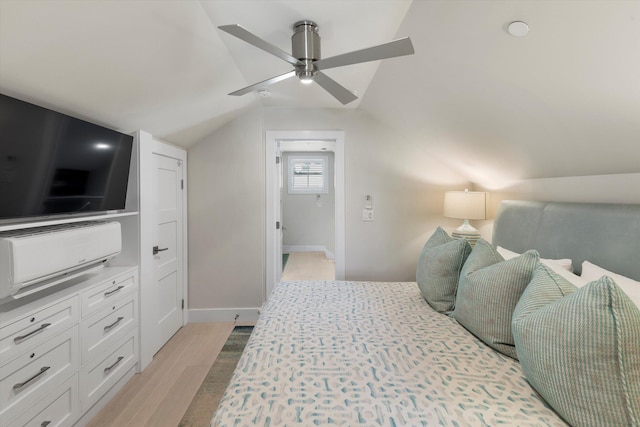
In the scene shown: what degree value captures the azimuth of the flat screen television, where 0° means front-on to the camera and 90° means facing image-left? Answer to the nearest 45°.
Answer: approximately 315°

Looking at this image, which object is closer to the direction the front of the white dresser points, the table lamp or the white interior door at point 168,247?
the table lamp

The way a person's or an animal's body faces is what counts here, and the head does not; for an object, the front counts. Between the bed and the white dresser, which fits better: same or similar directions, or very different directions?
very different directions

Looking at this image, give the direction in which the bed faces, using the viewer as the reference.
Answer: facing to the left of the viewer

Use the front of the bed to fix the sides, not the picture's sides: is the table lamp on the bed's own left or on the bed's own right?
on the bed's own right

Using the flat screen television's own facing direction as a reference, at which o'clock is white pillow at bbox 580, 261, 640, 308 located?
The white pillow is roughly at 12 o'clock from the flat screen television.

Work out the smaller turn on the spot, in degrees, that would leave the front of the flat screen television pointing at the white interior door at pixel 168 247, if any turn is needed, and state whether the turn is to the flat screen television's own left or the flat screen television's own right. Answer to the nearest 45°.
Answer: approximately 90° to the flat screen television's own left

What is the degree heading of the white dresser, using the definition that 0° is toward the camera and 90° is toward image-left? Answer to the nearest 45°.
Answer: approximately 315°

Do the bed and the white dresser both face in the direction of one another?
yes
